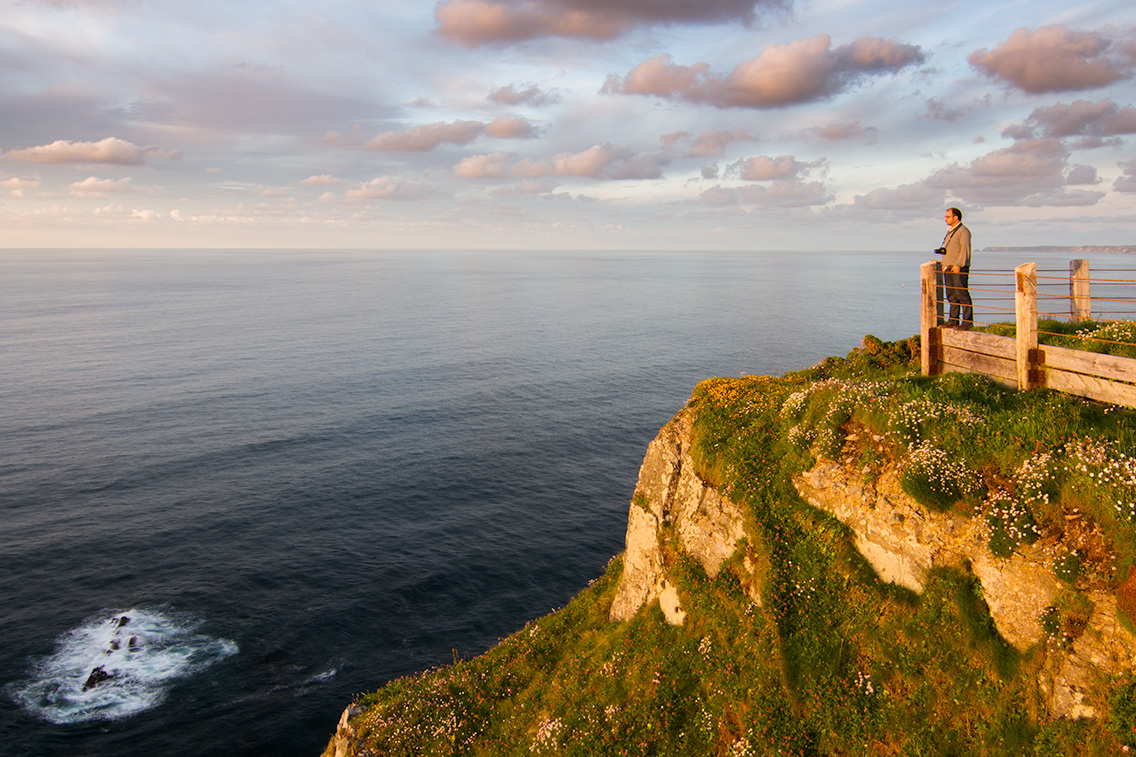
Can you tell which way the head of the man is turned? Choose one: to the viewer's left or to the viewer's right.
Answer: to the viewer's left

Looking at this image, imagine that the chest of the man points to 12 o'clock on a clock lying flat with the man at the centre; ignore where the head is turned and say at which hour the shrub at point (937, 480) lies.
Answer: The shrub is roughly at 9 o'clock from the man.

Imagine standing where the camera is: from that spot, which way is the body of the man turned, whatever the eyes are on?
to the viewer's left
